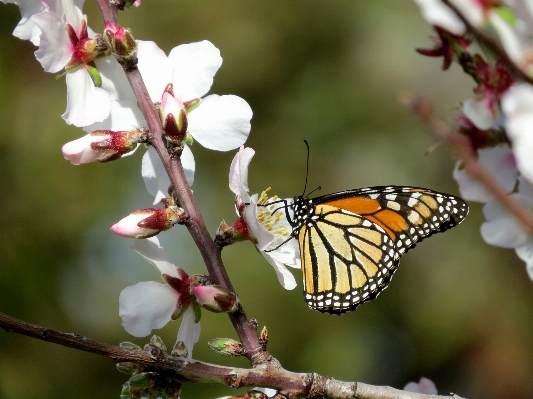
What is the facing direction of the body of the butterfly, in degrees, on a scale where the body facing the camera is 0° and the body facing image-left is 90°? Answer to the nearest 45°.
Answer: approximately 90°

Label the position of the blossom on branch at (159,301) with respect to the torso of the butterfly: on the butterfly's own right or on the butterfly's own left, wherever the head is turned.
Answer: on the butterfly's own left

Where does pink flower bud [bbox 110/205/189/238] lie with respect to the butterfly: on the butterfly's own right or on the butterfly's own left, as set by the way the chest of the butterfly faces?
on the butterfly's own left
